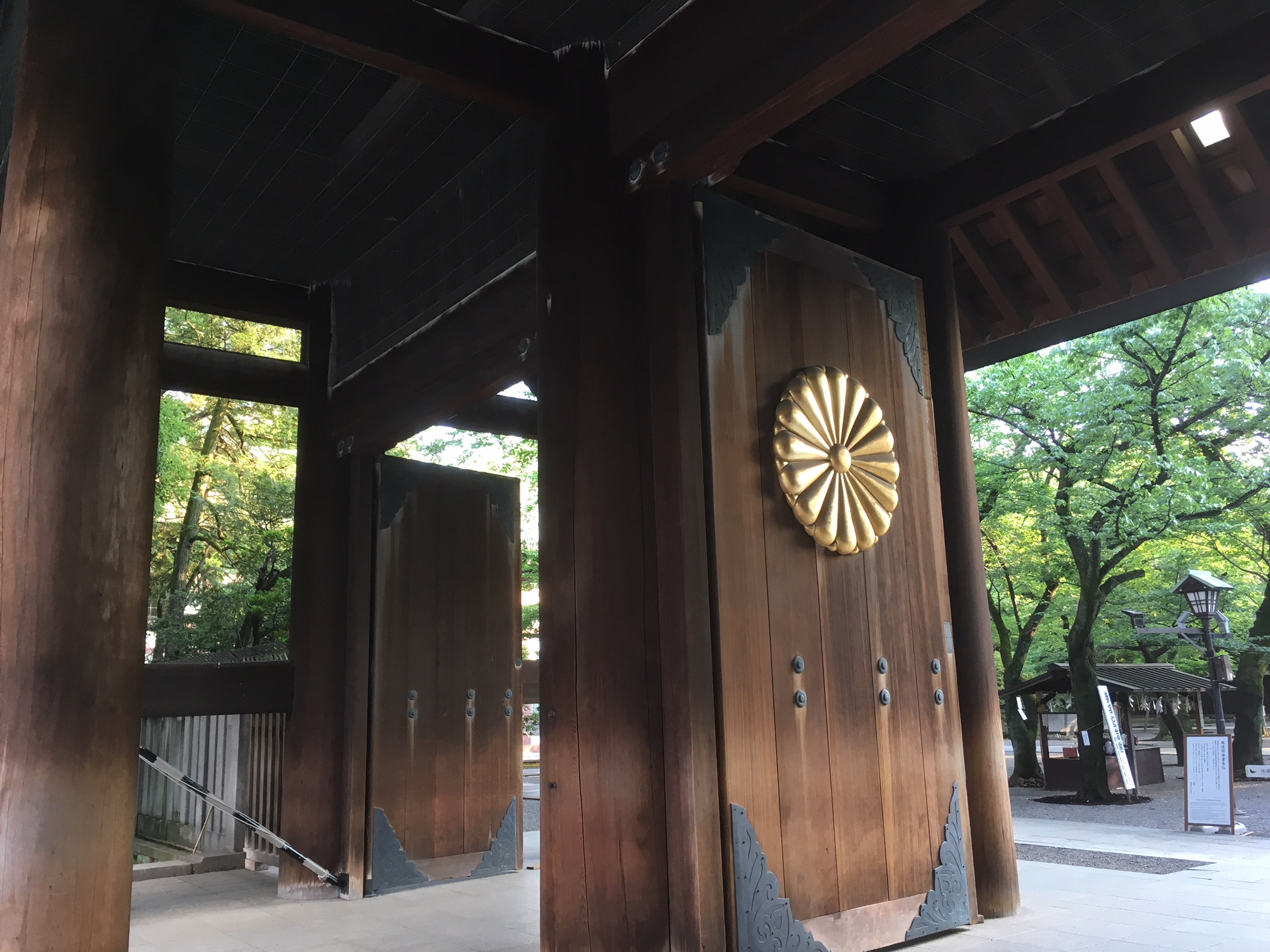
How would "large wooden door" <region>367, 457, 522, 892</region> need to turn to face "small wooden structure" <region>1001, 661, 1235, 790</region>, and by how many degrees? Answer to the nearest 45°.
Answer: approximately 90° to its left

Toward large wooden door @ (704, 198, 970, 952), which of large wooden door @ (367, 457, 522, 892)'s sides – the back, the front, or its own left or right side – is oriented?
front

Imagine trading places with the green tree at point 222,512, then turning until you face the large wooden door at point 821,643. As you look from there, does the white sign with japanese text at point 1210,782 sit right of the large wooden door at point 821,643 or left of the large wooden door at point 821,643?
left

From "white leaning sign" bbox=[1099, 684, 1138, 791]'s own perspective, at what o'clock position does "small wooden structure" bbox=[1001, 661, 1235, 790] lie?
The small wooden structure is roughly at 6 o'clock from the white leaning sign.

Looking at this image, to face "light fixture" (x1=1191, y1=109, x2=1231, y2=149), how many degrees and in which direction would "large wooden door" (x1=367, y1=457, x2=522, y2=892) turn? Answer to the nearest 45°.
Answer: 0° — it already faces it

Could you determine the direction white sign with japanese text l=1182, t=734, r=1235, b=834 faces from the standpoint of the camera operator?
facing the viewer

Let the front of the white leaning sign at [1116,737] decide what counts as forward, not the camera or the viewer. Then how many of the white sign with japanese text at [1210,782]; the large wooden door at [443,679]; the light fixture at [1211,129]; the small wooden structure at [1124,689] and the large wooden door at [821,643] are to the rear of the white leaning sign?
1

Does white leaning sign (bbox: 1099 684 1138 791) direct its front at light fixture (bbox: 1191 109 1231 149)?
yes

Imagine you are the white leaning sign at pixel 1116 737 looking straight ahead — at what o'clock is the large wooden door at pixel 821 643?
The large wooden door is roughly at 12 o'clock from the white leaning sign.

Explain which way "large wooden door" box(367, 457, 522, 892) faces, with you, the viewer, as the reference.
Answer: facing the viewer and to the right of the viewer

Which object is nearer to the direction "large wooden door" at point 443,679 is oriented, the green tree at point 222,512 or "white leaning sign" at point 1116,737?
the white leaning sign

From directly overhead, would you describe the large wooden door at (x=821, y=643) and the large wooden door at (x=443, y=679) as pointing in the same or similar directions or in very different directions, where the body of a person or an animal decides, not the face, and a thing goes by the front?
same or similar directions

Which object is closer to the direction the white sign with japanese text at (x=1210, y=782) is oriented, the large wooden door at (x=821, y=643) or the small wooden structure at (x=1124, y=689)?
the large wooden door

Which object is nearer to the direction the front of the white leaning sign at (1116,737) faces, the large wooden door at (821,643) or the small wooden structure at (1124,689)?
the large wooden door
